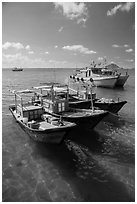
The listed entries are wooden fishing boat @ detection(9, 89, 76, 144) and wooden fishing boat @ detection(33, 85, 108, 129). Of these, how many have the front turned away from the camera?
0
